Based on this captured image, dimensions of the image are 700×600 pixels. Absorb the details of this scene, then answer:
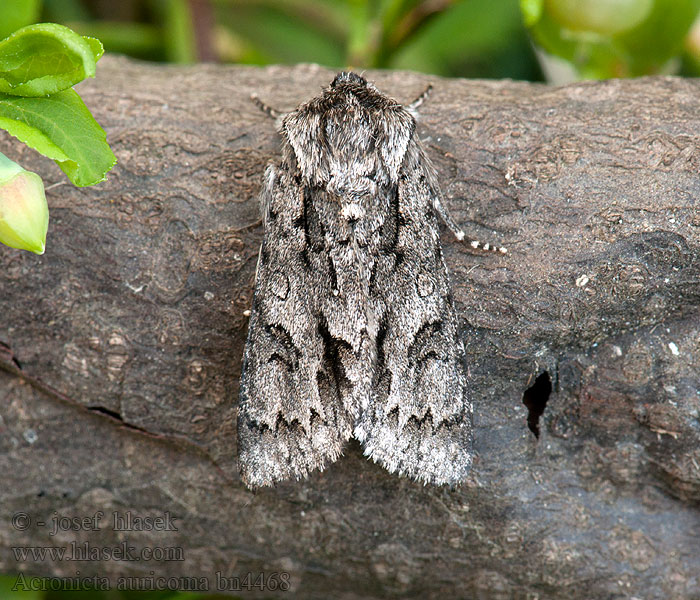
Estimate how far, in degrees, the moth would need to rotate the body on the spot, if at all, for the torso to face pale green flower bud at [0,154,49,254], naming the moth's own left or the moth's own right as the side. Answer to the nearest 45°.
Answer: approximately 135° to the moth's own left

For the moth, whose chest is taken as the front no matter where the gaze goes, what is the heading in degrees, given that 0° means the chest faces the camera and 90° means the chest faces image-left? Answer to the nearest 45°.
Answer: approximately 180°

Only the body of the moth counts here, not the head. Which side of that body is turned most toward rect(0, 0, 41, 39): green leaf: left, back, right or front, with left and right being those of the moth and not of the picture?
left
